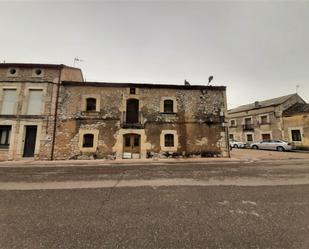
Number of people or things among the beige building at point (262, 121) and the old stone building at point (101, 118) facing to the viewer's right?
0

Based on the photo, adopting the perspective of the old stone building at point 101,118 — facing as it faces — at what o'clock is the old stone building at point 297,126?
the old stone building at point 297,126 is roughly at 9 o'clock from the old stone building at point 101,118.

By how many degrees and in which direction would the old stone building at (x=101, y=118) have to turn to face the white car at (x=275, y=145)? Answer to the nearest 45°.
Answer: approximately 90° to its left

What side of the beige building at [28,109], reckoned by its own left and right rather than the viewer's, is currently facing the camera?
front

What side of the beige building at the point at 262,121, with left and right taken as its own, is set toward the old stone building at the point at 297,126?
left

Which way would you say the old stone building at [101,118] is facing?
toward the camera

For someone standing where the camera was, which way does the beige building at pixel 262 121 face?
facing the viewer and to the left of the viewer

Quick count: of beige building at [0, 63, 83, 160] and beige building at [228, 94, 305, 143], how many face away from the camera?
0

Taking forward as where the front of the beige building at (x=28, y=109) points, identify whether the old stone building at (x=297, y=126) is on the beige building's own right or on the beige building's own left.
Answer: on the beige building's own left
